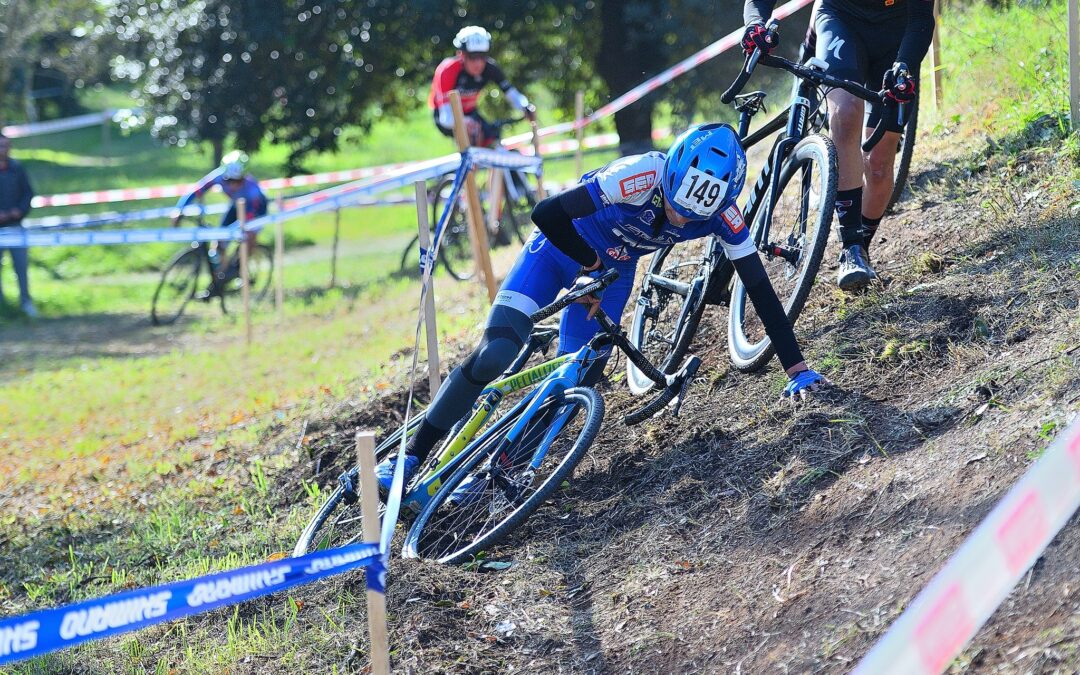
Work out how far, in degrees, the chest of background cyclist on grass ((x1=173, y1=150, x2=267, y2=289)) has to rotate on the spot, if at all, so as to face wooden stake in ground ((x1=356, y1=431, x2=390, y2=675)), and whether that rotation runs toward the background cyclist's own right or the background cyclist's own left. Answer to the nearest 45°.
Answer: approximately 45° to the background cyclist's own left

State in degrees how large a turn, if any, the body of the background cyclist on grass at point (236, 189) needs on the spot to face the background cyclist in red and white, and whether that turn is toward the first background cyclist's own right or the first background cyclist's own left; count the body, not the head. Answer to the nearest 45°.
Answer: approximately 90° to the first background cyclist's own left

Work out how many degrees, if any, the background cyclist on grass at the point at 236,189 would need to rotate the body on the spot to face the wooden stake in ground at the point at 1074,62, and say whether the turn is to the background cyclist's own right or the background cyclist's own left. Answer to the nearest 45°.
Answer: approximately 90° to the background cyclist's own left

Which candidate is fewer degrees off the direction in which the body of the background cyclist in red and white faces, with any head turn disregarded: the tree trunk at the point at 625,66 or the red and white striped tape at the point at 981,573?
the red and white striped tape

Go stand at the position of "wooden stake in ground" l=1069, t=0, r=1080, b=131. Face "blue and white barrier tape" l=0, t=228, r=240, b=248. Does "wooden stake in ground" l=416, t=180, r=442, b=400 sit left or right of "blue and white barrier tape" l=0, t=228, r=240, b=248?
left

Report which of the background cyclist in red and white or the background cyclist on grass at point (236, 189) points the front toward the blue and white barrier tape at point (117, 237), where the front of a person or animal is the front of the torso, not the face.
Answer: the background cyclist on grass

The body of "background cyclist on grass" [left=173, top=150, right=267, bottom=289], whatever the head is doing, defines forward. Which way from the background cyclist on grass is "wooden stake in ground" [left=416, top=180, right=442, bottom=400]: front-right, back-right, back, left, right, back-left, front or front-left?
front-left

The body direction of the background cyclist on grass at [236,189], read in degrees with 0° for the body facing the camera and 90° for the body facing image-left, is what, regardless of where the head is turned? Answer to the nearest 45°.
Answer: approximately 45°
